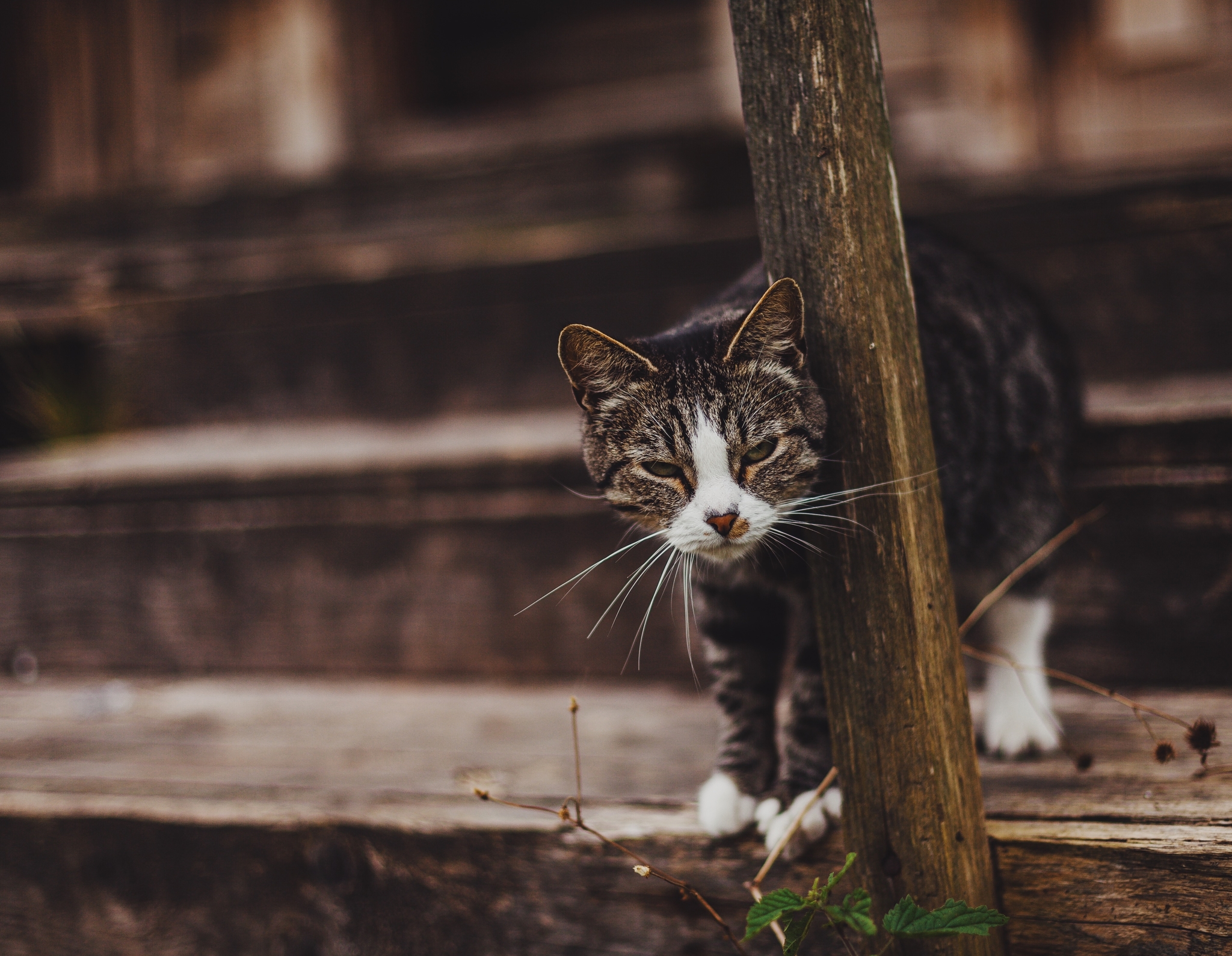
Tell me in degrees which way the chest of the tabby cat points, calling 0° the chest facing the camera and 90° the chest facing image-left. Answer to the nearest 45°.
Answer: approximately 45°
